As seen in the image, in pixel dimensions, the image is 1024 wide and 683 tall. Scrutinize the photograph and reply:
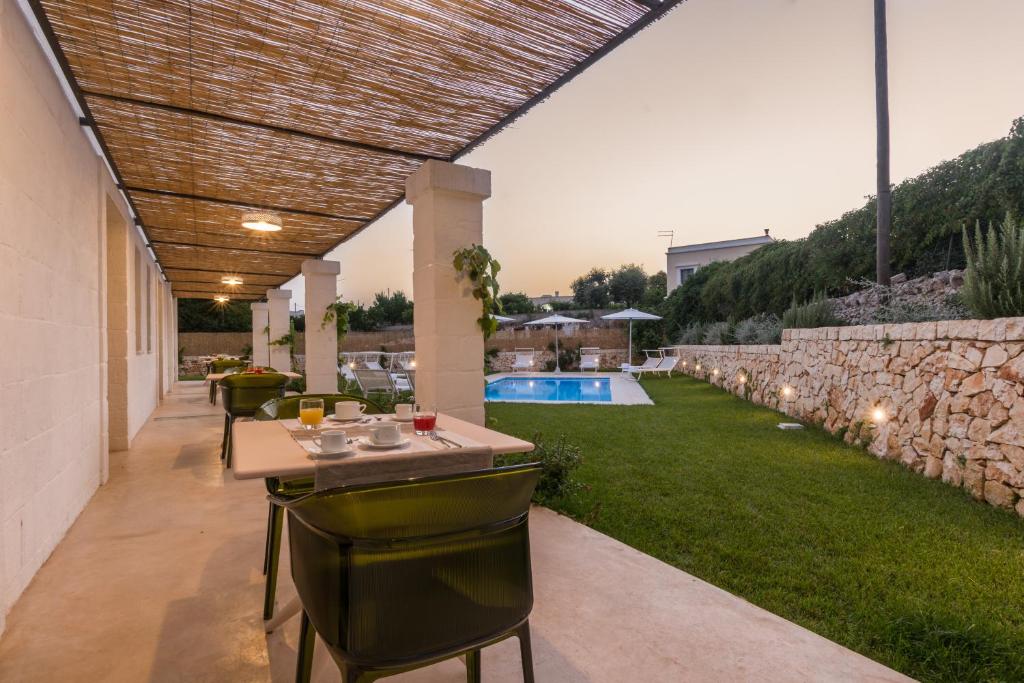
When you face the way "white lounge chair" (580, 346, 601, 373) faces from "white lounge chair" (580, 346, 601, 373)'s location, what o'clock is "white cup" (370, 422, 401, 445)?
The white cup is roughly at 12 o'clock from the white lounge chair.

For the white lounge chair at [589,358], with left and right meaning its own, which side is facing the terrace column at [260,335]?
right

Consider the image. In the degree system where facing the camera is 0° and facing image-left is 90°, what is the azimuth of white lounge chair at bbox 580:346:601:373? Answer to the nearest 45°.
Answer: approximately 0°

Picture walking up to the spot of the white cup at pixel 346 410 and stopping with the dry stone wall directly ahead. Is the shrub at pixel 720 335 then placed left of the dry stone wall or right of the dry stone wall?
left

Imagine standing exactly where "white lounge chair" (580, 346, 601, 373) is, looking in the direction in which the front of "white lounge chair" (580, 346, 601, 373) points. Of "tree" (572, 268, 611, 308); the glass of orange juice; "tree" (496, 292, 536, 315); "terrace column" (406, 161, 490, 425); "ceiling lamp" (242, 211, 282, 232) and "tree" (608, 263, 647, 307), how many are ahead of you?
3

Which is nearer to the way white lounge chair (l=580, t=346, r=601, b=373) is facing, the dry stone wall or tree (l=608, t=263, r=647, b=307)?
the dry stone wall

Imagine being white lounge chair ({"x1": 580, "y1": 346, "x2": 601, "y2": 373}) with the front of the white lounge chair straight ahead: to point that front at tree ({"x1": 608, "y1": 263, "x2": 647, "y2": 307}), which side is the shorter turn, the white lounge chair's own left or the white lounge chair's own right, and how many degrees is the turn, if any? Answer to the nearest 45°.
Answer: approximately 180°

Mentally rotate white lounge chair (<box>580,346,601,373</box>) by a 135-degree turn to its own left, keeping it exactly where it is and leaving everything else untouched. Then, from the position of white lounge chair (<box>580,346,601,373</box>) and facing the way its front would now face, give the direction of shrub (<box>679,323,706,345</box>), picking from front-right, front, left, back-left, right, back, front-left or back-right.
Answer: front-right

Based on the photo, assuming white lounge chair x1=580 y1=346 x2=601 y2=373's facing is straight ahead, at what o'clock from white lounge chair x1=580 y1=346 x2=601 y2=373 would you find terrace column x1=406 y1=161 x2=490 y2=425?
The terrace column is roughly at 12 o'clock from the white lounge chair.

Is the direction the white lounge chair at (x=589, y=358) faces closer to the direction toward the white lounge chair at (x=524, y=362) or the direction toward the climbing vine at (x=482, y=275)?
the climbing vine
